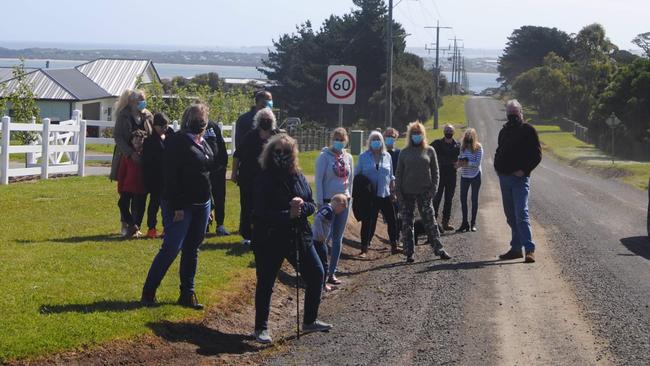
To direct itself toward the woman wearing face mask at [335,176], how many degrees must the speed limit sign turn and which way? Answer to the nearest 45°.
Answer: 0° — it already faces them

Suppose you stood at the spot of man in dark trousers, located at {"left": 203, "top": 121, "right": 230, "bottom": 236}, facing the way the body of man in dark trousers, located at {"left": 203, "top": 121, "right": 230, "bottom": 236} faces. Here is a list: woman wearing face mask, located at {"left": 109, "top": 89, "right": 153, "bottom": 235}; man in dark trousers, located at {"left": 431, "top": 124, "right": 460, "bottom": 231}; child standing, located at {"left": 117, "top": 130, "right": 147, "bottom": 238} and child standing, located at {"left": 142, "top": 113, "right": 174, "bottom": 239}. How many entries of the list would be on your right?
3

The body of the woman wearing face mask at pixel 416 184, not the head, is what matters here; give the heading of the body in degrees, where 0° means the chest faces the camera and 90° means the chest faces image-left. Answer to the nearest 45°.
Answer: approximately 0°

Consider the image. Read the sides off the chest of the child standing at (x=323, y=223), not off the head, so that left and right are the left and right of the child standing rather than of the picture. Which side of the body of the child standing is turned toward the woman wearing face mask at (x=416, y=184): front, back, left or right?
left

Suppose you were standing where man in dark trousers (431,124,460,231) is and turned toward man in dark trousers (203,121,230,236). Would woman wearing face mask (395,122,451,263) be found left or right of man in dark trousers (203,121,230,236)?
left

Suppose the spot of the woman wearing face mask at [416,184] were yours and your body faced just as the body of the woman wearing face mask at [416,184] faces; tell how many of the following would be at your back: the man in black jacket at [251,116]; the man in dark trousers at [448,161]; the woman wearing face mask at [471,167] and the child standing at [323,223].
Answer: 2

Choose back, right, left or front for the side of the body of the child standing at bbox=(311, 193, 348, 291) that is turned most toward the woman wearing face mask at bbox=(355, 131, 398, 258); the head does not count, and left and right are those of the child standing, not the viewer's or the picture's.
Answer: left
